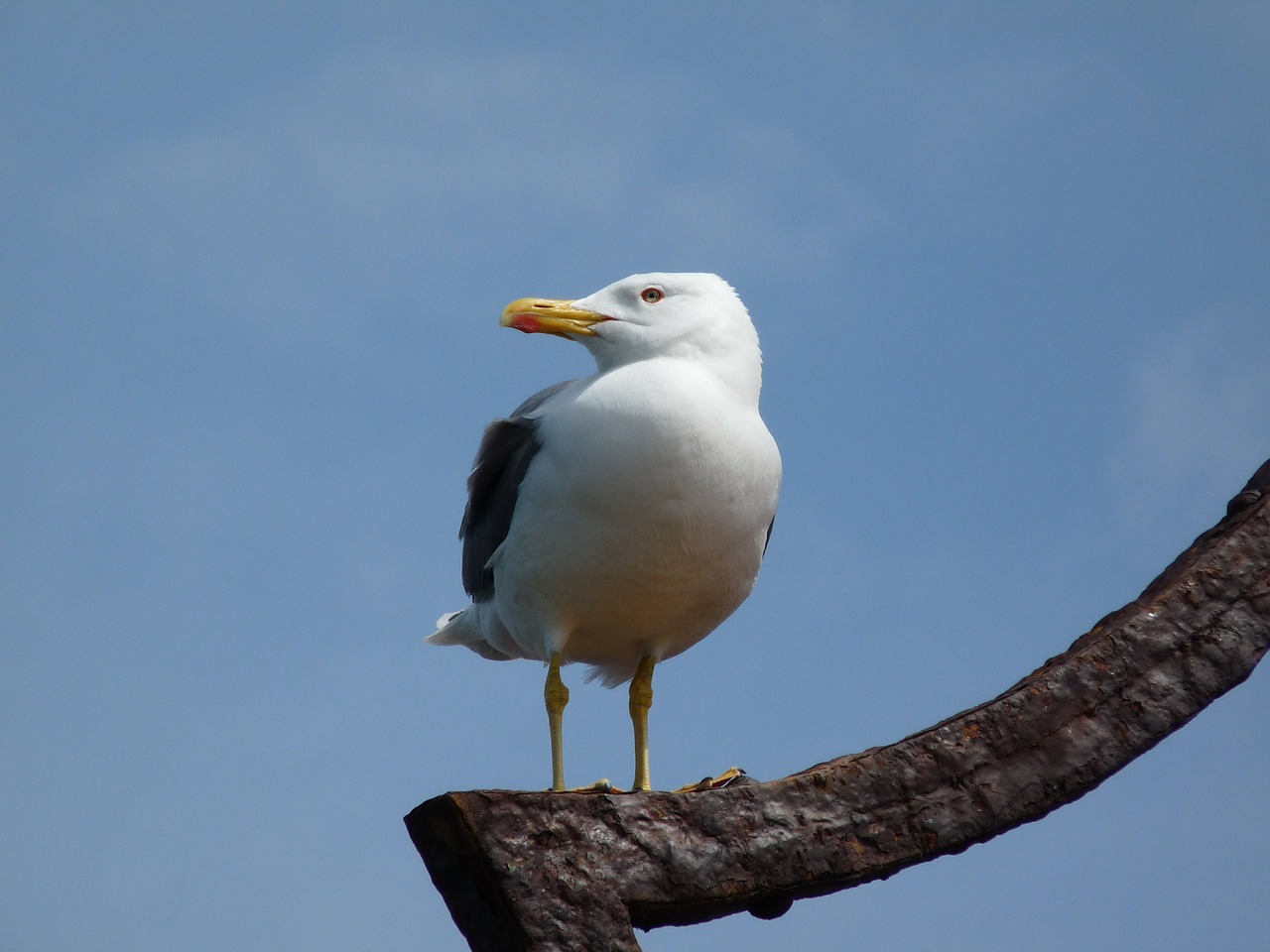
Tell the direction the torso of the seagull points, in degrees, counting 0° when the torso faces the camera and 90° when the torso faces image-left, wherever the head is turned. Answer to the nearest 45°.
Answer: approximately 315°
